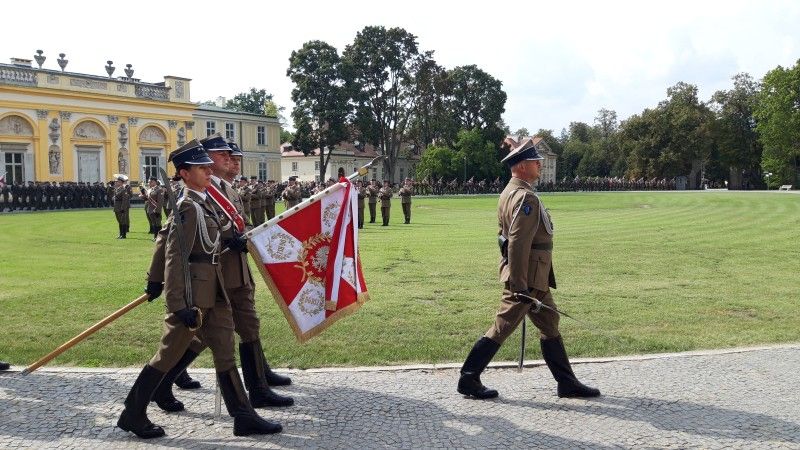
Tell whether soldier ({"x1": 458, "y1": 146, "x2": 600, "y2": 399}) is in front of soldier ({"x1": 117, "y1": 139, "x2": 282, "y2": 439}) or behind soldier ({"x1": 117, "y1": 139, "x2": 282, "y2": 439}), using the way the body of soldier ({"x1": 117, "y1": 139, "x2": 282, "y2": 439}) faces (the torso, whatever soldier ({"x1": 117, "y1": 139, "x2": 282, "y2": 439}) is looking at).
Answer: in front

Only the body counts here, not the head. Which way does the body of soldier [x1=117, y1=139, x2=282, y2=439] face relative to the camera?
to the viewer's right

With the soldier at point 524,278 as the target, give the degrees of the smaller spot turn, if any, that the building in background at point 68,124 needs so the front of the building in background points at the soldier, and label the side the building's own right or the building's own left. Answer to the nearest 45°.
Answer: approximately 45° to the building's own right

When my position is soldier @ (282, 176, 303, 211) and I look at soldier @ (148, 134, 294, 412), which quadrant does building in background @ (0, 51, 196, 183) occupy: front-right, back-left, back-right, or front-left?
back-right

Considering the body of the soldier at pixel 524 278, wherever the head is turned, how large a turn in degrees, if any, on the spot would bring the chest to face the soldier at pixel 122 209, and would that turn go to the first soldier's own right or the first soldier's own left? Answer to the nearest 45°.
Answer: approximately 135° to the first soldier's own left

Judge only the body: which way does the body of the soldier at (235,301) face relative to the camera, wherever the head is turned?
to the viewer's right

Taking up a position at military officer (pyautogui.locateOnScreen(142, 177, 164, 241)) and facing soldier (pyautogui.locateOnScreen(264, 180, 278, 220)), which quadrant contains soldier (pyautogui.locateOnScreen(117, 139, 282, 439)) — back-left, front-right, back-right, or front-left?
back-right

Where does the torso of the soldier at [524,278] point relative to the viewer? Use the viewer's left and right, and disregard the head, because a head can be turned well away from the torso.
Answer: facing to the right of the viewer

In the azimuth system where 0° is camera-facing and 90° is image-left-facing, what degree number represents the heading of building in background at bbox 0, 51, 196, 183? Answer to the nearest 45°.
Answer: approximately 315°

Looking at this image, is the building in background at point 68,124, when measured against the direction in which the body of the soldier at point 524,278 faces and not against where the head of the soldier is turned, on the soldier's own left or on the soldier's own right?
on the soldier's own left

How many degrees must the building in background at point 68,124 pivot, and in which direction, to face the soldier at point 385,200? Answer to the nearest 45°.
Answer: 0° — it already faces them

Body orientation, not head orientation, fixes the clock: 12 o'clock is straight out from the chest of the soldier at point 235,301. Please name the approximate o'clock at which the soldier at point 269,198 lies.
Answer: the soldier at point 269,198 is roughly at 9 o'clock from the soldier at point 235,301.

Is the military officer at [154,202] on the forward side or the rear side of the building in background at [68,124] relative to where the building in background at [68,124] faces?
on the forward side
